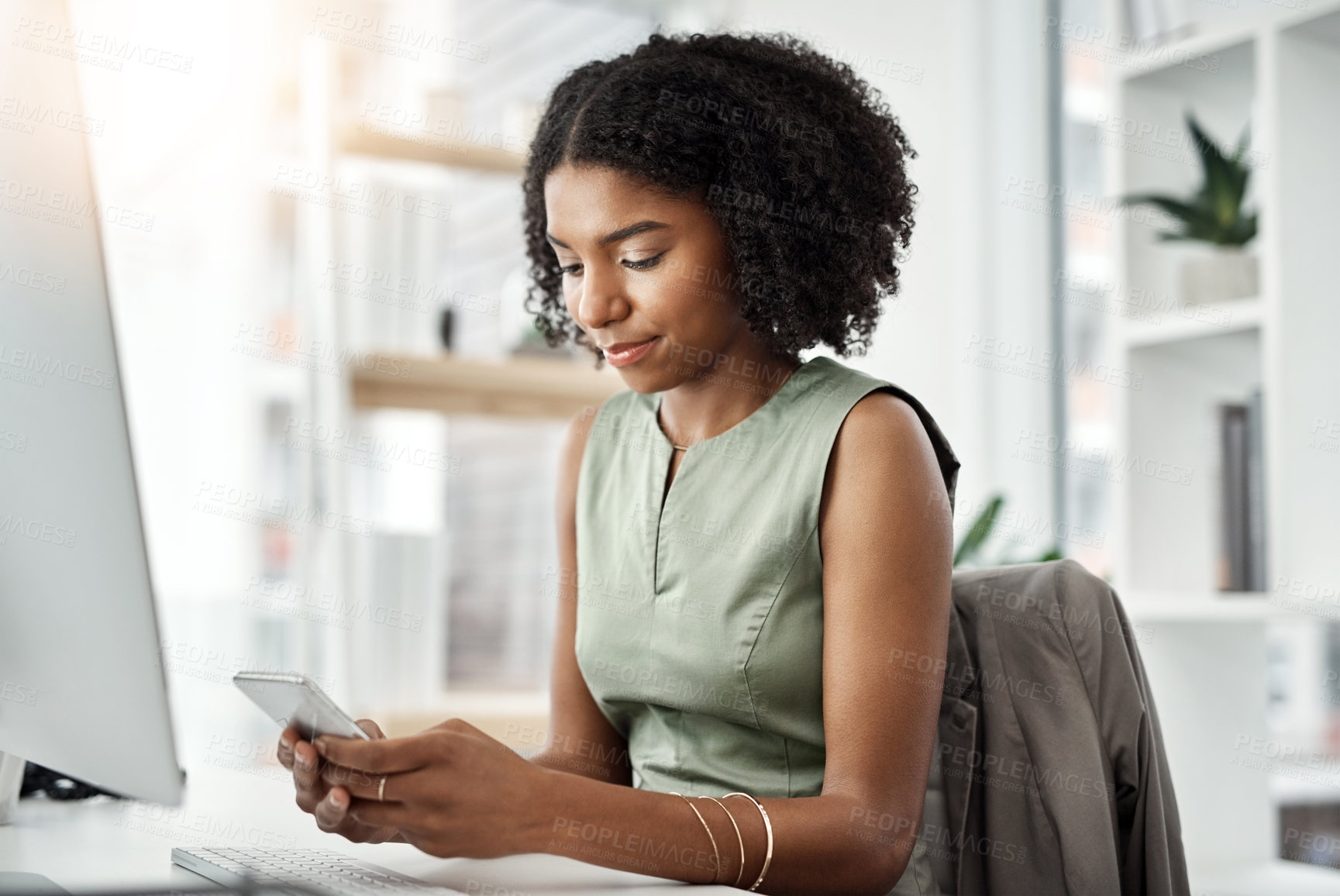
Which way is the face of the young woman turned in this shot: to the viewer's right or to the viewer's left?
to the viewer's left

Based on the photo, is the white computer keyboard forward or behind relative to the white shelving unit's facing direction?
forward

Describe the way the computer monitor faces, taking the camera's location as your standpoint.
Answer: facing away from the viewer and to the right of the viewer

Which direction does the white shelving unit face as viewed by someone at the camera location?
facing the viewer and to the left of the viewer

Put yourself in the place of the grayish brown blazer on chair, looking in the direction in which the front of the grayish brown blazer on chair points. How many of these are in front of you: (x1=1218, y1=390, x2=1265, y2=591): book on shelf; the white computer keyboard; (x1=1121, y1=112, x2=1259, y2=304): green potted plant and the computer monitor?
2

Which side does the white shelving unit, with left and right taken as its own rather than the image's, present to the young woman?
front

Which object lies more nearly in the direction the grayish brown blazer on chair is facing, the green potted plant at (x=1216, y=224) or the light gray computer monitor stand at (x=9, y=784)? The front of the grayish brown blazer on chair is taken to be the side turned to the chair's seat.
the light gray computer monitor stand

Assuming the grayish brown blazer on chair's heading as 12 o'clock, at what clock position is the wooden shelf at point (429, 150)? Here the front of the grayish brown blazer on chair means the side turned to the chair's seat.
The wooden shelf is roughly at 3 o'clock from the grayish brown blazer on chair.

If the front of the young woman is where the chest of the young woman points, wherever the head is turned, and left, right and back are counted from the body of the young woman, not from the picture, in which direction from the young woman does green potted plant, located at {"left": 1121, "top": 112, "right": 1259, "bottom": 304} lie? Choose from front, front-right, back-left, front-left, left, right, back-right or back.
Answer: back

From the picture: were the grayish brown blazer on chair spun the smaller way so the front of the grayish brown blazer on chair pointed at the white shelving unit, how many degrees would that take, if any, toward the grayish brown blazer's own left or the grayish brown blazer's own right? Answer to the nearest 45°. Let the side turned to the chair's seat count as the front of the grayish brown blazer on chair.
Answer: approximately 135° to the grayish brown blazer's own right

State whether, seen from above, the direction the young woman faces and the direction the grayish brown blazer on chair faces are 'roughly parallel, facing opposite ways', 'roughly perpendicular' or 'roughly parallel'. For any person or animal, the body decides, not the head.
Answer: roughly parallel

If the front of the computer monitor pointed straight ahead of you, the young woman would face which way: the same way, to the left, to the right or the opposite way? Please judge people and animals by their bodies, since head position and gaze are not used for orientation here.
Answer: the opposite way

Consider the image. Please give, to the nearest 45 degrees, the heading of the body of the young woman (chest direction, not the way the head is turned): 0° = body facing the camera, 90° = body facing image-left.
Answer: approximately 45°
